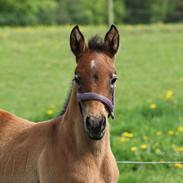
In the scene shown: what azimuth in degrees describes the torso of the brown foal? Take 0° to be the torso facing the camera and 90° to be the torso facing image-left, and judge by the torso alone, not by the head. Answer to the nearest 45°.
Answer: approximately 315°

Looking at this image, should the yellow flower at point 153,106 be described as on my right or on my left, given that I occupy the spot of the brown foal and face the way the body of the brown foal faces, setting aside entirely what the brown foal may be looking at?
on my left
